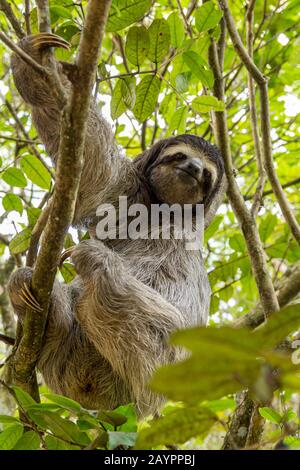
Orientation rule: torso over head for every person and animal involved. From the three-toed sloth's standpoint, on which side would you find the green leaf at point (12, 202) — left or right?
on its right

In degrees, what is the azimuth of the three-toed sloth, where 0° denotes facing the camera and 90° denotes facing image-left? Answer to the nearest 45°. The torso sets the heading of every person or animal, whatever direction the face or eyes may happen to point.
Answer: approximately 0°
